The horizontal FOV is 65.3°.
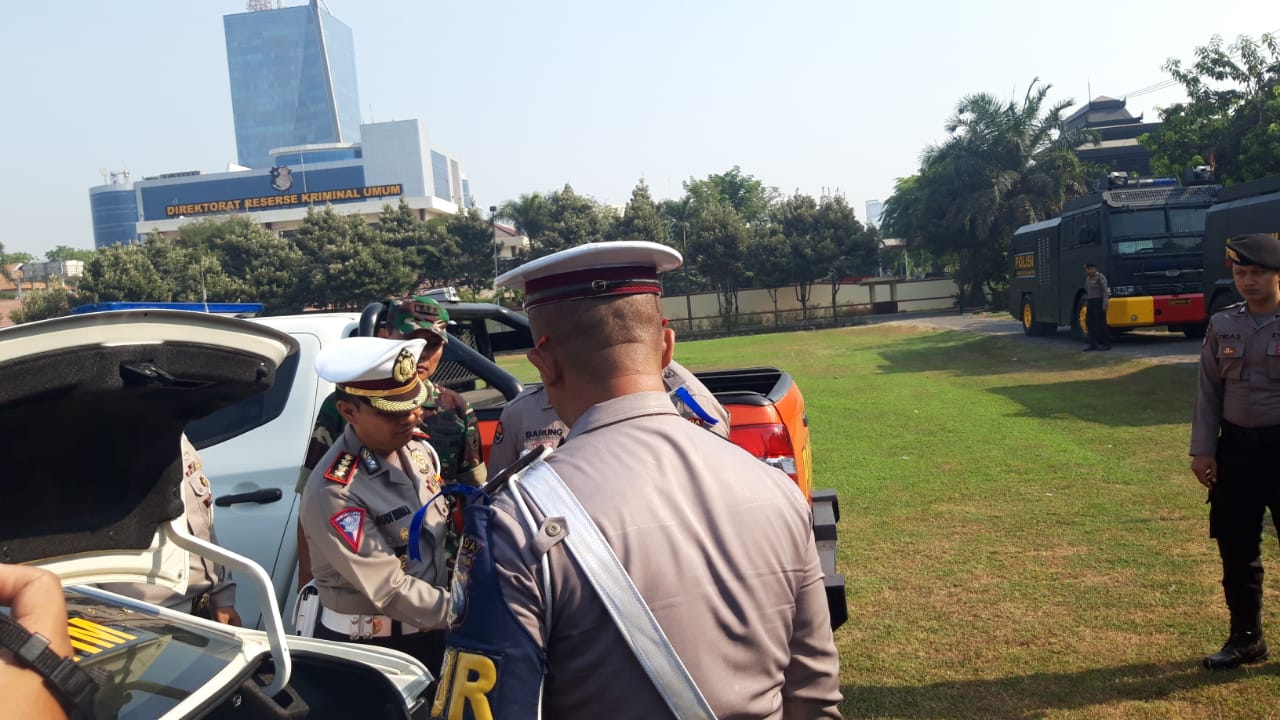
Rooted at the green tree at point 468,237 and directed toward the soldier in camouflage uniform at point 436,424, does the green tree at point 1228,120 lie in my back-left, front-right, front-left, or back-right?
front-left

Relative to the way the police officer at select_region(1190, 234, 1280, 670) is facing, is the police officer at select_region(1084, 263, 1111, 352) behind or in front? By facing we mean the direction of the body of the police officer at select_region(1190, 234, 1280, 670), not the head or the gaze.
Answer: behind

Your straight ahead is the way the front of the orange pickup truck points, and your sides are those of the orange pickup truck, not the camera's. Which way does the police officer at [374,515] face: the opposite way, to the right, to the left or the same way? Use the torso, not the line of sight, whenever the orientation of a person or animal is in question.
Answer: the opposite way

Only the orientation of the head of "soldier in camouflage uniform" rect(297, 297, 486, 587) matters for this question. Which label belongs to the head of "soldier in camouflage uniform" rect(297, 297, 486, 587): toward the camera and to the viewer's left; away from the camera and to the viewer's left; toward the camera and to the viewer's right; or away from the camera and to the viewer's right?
toward the camera and to the viewer's right

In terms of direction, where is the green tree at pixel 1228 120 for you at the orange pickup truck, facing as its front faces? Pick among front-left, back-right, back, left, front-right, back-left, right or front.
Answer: right

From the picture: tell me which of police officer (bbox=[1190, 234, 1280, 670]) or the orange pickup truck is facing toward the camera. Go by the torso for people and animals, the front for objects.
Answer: the police officer

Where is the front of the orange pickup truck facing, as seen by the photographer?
facing away from the viewer and to the left of the viewer

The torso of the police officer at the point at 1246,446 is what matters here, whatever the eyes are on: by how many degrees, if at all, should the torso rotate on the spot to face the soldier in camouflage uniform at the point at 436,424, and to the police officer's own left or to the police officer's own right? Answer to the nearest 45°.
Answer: approximately 45° to the police officer's own right

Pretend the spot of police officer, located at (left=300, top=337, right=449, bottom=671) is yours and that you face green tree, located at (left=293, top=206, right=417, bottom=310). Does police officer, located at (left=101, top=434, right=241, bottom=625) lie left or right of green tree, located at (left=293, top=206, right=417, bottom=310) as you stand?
left

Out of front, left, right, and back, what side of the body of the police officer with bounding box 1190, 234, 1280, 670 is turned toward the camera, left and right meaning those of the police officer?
front

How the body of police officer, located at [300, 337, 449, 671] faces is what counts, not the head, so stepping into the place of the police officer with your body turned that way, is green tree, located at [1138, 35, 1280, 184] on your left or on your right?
on your left

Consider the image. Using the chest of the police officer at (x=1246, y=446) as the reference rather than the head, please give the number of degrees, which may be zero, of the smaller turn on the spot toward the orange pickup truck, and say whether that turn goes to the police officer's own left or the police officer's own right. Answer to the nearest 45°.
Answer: approximately 90° to the police officer's own right

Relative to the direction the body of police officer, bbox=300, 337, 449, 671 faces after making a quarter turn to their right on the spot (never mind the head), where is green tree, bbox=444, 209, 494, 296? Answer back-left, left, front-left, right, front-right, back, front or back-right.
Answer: back-right

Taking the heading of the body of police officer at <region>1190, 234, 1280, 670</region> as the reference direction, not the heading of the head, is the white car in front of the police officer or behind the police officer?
in front

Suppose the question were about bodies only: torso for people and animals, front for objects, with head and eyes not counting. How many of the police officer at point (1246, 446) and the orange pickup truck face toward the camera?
1

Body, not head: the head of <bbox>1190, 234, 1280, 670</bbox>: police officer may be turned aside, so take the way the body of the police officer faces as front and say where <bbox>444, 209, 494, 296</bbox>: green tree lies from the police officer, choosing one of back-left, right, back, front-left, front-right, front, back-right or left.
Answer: back-right

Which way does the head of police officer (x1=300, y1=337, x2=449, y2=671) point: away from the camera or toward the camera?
toward the camera

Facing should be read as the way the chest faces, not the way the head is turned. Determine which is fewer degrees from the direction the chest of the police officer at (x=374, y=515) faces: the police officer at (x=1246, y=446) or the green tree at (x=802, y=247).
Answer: the police officer
